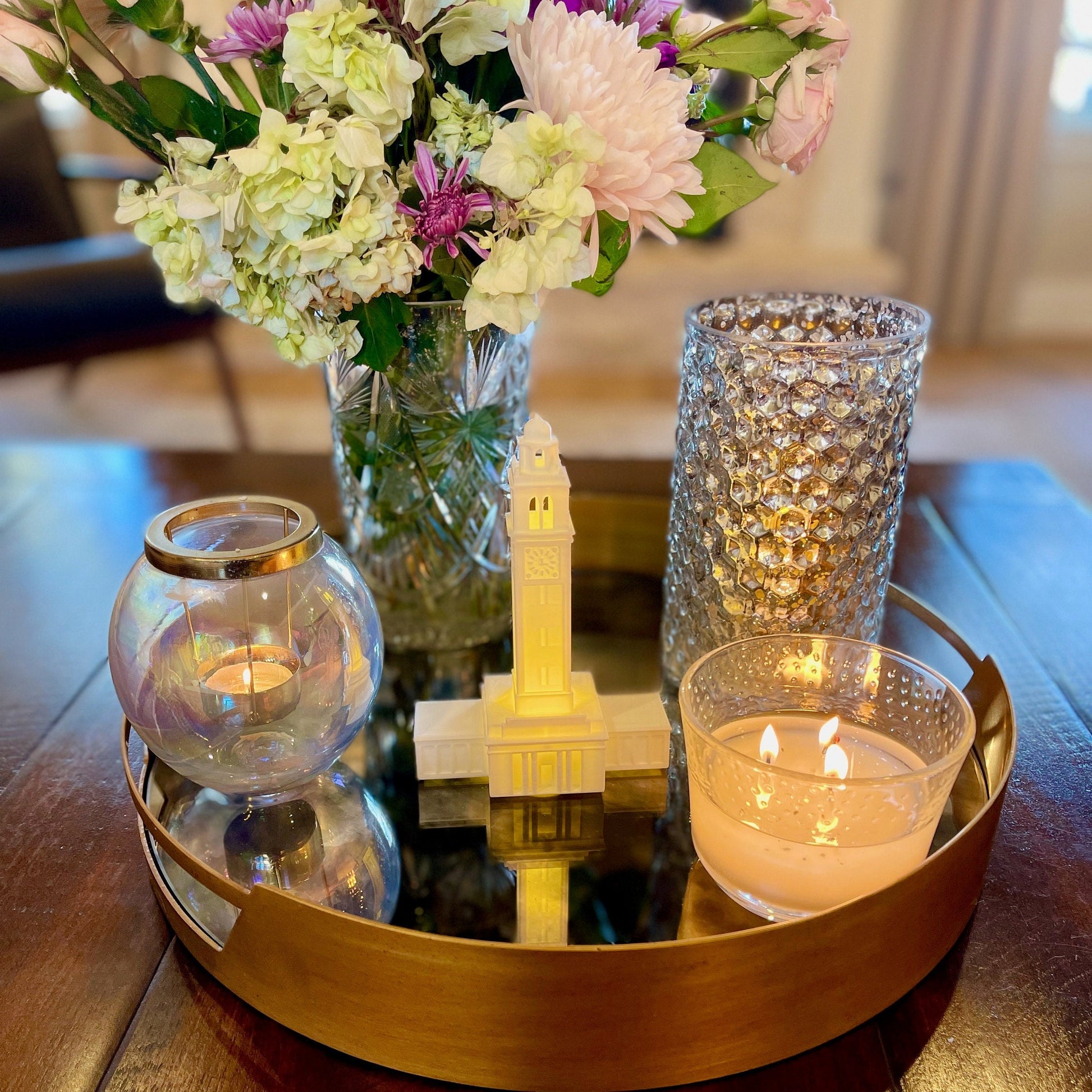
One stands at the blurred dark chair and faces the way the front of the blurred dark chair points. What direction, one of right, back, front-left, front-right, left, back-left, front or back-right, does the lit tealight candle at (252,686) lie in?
front-right

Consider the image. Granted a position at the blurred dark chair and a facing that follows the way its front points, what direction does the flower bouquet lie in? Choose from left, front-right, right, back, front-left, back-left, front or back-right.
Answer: front-right

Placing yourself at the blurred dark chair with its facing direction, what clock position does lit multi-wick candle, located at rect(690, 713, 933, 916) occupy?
The lit multi-wick candle is roughly at 1 o'clock from the blurred dark chair.

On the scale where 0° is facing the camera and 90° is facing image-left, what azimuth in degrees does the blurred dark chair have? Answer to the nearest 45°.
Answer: approximately 315°

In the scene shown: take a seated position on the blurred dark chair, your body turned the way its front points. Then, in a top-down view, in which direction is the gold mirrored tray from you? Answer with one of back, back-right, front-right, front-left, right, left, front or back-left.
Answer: front-right

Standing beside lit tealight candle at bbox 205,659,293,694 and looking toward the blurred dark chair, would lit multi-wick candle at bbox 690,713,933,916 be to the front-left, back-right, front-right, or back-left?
back-right

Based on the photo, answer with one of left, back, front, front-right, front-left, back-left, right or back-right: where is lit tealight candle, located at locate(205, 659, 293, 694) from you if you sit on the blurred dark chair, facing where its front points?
front-right

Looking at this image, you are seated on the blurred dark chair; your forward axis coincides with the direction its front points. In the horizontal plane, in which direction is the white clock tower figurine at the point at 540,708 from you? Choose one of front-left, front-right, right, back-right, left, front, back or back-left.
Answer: front-right

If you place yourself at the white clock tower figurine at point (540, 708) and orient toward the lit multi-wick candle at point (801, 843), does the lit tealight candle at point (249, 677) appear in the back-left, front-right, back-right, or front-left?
back-right

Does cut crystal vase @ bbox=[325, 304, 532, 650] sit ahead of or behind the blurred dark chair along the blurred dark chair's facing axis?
ahead

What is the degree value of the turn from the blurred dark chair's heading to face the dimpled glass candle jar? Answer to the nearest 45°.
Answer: approximately 45° to its right
